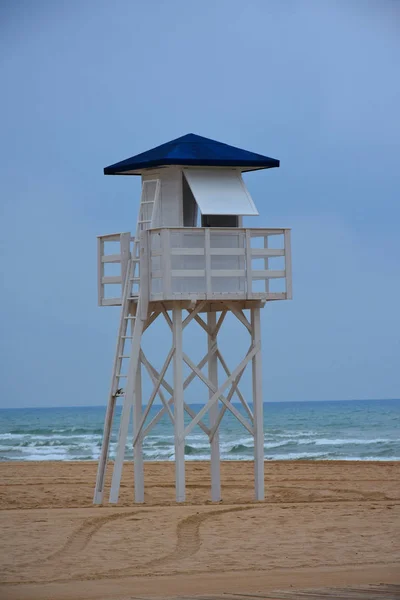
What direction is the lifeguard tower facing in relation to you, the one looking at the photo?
facing the viewer and to the right of the viewer
